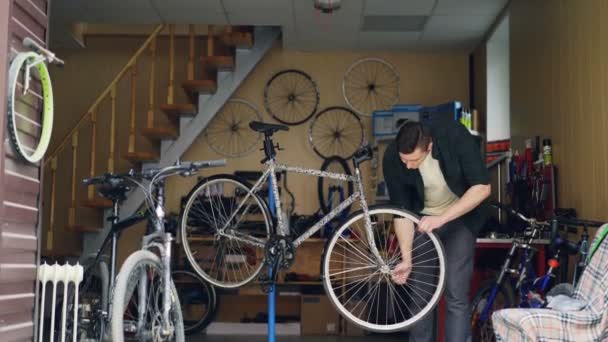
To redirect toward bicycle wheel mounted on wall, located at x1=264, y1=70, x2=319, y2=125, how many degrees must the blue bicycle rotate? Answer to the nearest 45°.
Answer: approximately 90° to its right

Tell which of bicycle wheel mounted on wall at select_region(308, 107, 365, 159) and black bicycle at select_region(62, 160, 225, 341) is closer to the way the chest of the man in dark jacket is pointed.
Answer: the black bicycle

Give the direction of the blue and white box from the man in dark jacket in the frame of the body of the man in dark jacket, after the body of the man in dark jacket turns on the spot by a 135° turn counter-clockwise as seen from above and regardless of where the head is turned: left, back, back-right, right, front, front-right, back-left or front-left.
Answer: left

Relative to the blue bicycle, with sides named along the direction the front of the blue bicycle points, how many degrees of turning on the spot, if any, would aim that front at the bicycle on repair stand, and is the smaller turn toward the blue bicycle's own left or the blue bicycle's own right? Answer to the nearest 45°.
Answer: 0° — it already faces it

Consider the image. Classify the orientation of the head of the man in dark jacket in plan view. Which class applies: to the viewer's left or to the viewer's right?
to the viewer's left

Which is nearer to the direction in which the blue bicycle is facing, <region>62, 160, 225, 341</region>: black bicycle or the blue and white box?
the black bicycle

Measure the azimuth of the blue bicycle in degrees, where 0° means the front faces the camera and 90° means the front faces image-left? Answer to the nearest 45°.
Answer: approximately 45°

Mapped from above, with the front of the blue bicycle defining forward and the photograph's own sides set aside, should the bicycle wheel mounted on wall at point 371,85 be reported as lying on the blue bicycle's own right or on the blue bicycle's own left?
on the blue bicycle's own right

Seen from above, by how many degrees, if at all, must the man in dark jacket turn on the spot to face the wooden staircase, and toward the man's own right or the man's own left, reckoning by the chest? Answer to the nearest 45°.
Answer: approximately 90° to the man's own right

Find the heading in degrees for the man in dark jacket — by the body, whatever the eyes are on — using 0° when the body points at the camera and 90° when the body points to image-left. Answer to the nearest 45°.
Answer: approximately 45°

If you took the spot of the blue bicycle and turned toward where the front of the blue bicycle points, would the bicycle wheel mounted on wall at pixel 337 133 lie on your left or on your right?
on your right
